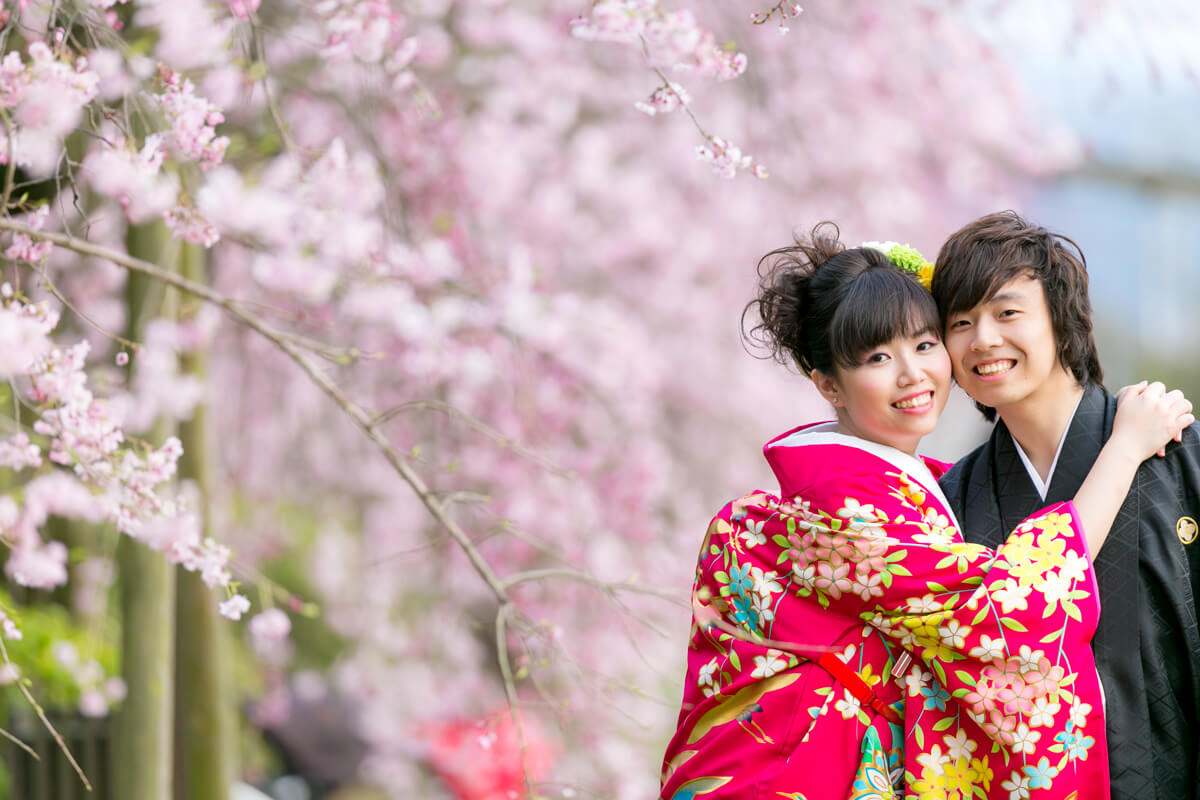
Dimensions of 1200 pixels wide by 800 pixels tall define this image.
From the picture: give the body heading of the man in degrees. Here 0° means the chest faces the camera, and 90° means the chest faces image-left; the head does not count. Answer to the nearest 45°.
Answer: approximately 45°

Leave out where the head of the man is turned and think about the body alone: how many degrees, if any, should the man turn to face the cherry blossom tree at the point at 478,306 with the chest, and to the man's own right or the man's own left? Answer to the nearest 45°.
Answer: approximately 90° to the man's own right

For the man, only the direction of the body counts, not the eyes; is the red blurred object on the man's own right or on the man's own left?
on the man's own right
